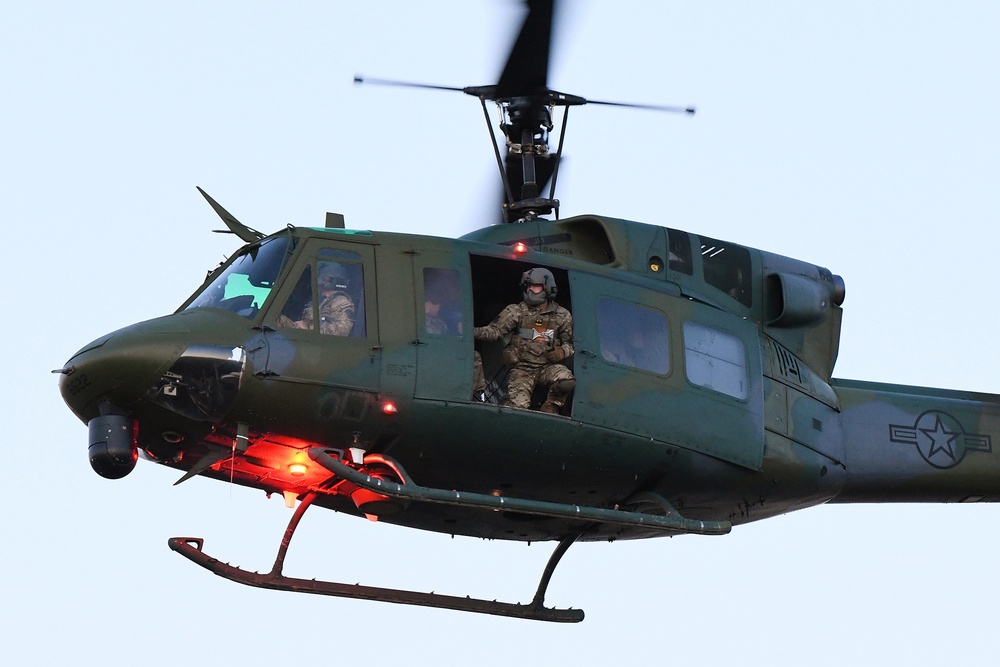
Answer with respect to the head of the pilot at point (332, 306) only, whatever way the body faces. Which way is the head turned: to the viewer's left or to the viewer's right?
to the viewer's left

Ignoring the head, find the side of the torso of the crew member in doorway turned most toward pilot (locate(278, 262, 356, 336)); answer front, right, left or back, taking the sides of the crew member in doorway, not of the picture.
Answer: right

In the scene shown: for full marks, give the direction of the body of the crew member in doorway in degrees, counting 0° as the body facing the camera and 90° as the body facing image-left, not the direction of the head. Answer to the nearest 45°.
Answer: approximately 0°

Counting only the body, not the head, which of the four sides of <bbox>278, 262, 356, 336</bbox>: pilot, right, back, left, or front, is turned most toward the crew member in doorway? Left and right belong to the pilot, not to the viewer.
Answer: back

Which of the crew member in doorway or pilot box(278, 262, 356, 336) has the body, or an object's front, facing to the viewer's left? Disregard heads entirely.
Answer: the pilot

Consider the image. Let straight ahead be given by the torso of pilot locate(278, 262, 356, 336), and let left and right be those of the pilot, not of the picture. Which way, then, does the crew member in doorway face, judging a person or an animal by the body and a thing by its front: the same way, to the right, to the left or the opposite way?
to the left

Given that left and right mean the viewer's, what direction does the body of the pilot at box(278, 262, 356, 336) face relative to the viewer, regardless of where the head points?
facing to the left of the viewer
